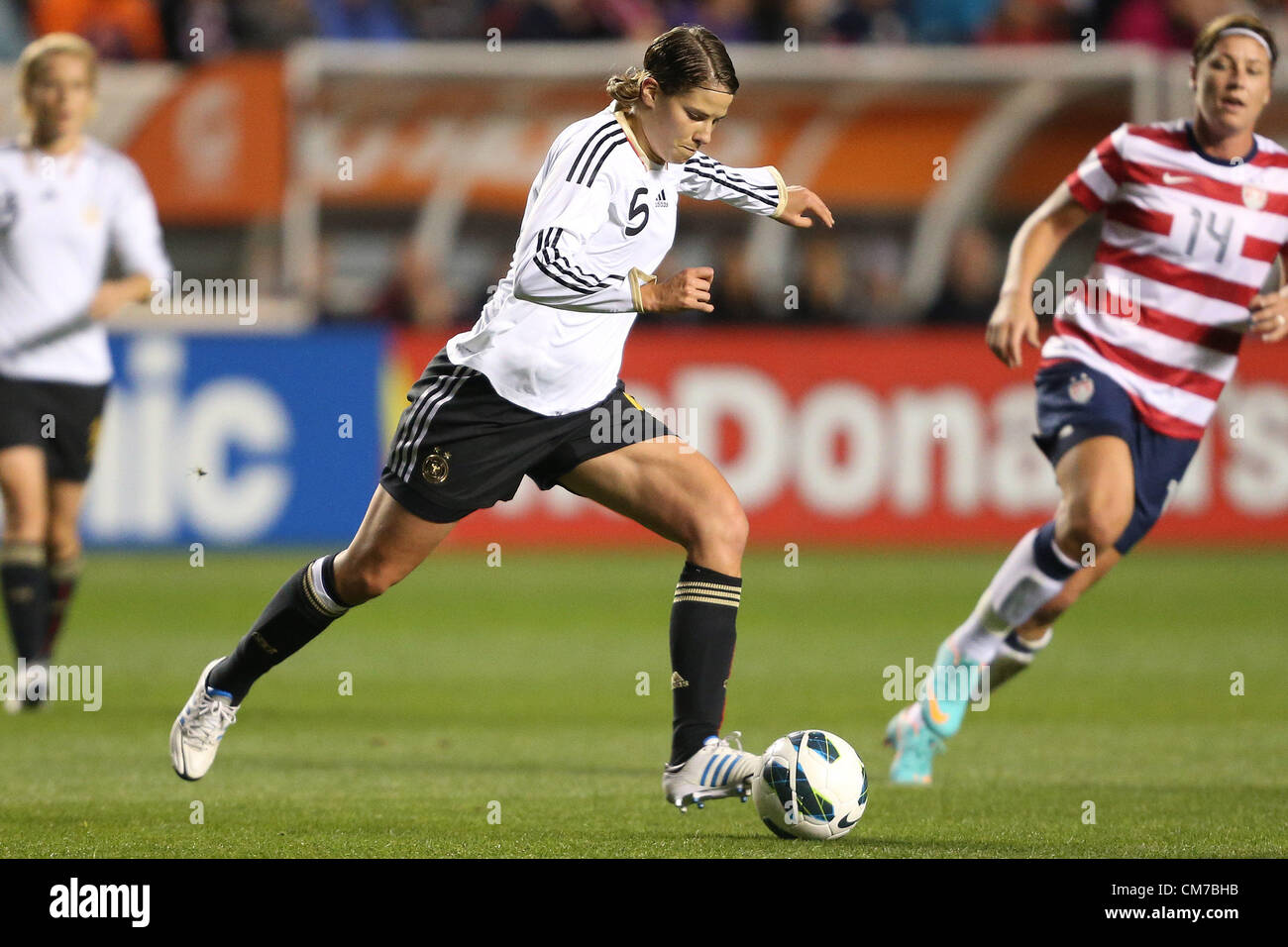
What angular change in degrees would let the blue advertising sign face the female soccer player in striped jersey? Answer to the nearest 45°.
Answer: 0° — it already faces them

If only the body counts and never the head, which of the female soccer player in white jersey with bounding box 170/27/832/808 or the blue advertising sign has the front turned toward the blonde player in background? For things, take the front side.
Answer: the blue advertising sign

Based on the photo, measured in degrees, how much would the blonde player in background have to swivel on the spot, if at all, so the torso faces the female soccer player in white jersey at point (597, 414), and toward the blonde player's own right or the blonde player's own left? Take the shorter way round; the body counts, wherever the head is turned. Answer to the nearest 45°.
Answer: approximately 45° to the blonde player's own left

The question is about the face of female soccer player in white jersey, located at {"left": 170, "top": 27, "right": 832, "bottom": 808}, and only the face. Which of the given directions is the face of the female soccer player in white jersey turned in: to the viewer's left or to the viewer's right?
to the viewer's right

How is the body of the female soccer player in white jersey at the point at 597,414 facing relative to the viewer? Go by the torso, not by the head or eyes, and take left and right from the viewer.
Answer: facing the viewer and to the right of the viewer

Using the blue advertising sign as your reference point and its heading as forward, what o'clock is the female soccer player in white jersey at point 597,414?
The female soccer player in white jersey is roughly at 12 o'clock from the blue advertising sign.

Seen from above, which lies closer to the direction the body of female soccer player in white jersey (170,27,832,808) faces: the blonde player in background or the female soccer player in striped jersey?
the female soccer player in striped jersey

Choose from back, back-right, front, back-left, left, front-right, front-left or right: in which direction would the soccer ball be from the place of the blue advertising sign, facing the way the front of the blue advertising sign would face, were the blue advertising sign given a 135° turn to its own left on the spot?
back-right

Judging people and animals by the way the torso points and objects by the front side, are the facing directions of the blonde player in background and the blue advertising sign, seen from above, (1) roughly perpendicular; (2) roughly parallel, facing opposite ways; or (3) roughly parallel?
roughly parallel

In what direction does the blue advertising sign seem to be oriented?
toward the camera

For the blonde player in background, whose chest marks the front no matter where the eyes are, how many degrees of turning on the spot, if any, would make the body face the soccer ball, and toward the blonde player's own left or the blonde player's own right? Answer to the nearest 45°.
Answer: approximately 45° to the blonde player's own left

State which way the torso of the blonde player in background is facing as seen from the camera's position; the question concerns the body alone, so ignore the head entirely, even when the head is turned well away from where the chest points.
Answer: toward the camera

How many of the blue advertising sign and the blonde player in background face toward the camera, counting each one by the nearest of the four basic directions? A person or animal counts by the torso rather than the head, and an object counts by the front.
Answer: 2

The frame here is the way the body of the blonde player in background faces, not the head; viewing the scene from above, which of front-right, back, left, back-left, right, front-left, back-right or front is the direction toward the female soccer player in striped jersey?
front-left

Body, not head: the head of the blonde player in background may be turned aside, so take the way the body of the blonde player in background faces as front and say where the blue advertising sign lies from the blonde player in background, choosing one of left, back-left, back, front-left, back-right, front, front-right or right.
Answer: back
